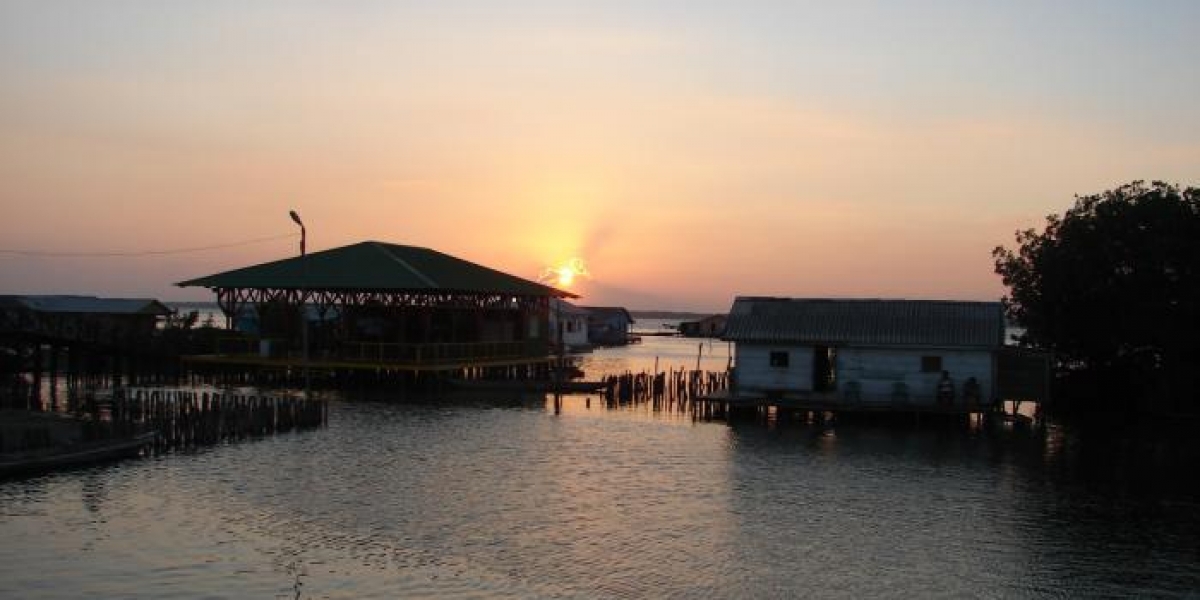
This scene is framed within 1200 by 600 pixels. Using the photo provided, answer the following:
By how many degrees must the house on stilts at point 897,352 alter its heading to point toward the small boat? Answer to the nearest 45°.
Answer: approximately 45° to its right

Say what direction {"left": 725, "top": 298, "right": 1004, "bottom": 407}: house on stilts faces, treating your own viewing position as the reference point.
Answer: facing the viewer
